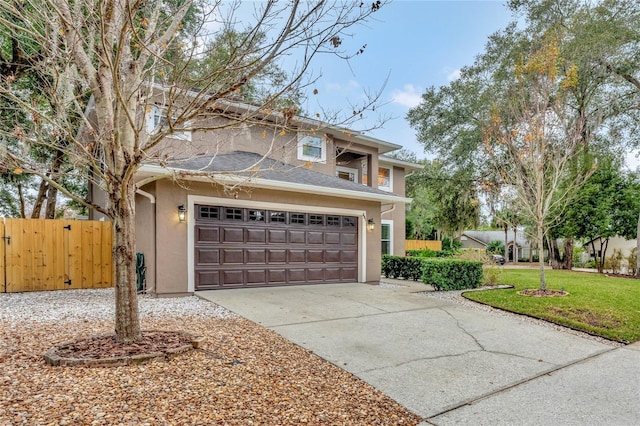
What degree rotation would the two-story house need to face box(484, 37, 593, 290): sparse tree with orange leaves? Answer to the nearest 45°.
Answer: approximately 45° to its left

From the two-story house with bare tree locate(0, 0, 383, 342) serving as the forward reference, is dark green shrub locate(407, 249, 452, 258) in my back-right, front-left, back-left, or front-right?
back-left

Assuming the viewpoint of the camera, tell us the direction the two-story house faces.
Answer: facing the viewer and to the right of the viewer

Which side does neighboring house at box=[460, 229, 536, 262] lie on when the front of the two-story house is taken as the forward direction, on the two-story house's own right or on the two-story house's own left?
on the two-story house's own left

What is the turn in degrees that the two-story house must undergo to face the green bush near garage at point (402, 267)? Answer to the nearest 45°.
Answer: approximately 90° to its left

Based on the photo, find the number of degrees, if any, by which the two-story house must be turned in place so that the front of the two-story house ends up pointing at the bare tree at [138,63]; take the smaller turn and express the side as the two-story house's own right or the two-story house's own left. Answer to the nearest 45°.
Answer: approximately 45° to the two-story house's own right

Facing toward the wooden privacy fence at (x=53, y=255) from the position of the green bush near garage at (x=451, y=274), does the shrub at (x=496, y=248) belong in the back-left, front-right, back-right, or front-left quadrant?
back-right

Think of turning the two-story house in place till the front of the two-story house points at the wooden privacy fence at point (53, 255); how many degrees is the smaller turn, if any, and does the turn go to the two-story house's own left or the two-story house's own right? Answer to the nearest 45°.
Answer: approximately 135° to the two-story house's own right

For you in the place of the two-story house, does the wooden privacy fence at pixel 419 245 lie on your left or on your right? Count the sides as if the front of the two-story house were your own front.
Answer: on your left

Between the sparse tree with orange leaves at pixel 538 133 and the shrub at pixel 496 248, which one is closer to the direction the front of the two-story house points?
the sparse tree with orange leaves

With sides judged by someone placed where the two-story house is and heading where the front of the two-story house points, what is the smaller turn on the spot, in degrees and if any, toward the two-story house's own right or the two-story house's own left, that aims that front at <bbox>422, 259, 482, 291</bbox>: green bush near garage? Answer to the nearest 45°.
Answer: approximately 45° to the two-story house's own left

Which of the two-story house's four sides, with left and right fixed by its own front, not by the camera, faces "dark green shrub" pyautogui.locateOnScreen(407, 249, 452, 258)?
left
